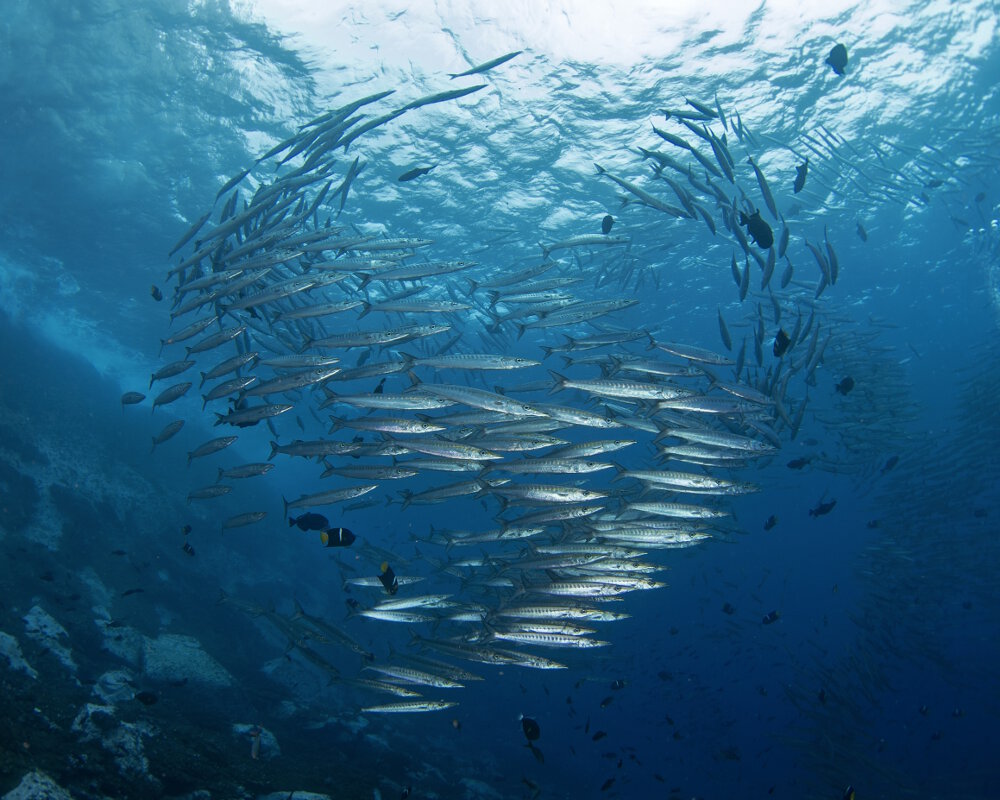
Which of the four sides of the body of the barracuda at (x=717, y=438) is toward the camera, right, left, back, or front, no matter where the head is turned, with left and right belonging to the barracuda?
right

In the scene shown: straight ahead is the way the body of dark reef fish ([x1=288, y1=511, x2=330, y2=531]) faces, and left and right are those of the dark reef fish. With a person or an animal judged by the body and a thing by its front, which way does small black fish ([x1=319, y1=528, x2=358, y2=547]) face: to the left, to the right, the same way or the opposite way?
the same way

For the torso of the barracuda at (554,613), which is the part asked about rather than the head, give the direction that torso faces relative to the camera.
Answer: to the viewer's right

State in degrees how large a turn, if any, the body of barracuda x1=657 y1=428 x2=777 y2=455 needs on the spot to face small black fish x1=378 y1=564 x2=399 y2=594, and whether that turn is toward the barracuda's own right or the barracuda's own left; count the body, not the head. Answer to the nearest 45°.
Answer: approximately 180°

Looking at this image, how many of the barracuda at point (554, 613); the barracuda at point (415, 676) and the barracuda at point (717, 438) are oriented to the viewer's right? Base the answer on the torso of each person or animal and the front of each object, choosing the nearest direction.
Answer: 3

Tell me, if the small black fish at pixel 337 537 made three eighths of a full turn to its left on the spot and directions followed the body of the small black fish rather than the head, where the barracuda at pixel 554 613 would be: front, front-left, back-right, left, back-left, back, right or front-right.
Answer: back

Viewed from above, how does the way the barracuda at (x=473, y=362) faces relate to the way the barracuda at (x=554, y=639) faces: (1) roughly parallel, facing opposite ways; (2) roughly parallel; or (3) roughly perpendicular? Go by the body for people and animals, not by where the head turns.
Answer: roughly parallel

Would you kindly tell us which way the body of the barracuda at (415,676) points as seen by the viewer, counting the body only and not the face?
to the viewer's right

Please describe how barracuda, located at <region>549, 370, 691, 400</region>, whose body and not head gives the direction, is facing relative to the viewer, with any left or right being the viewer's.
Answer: facing to the right of the viewer

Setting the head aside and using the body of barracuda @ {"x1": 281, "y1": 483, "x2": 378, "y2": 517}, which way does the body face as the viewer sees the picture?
to the viewer's right
